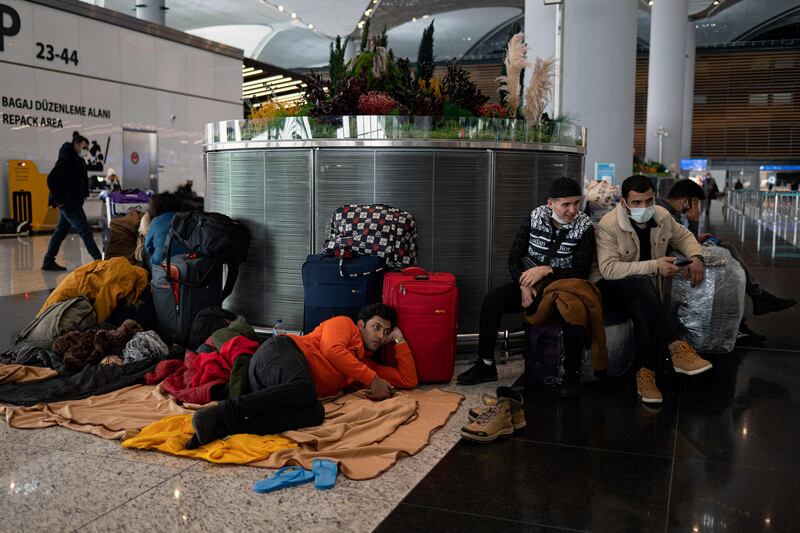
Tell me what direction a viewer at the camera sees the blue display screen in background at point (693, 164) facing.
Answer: facing the viewer

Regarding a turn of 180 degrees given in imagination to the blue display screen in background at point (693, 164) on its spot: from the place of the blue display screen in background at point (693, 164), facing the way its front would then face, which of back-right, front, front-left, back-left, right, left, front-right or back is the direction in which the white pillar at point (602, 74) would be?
back

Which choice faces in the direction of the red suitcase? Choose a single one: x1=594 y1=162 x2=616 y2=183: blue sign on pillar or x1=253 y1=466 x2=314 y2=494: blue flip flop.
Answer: the blue sign on pillar

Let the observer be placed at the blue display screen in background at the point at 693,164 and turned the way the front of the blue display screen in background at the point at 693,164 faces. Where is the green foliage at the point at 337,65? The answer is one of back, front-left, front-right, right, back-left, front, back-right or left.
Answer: front

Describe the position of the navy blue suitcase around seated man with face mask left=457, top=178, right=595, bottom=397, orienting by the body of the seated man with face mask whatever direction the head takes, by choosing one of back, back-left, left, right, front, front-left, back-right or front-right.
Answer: right

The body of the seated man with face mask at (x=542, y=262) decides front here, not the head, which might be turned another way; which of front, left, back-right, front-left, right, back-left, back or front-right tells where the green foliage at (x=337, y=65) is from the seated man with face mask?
back-right

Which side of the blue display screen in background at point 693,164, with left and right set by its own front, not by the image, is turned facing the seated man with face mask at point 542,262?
front

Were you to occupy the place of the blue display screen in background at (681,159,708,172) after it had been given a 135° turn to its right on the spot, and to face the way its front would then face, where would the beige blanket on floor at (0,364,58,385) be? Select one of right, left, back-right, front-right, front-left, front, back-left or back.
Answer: back-left

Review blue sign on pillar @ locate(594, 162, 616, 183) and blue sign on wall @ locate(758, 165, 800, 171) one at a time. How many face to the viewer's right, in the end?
0

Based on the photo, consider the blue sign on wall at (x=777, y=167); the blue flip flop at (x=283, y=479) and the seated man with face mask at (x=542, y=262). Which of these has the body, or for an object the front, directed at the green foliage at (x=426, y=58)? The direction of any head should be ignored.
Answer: the blue sign on wall

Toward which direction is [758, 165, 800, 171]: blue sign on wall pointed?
toward the camera
